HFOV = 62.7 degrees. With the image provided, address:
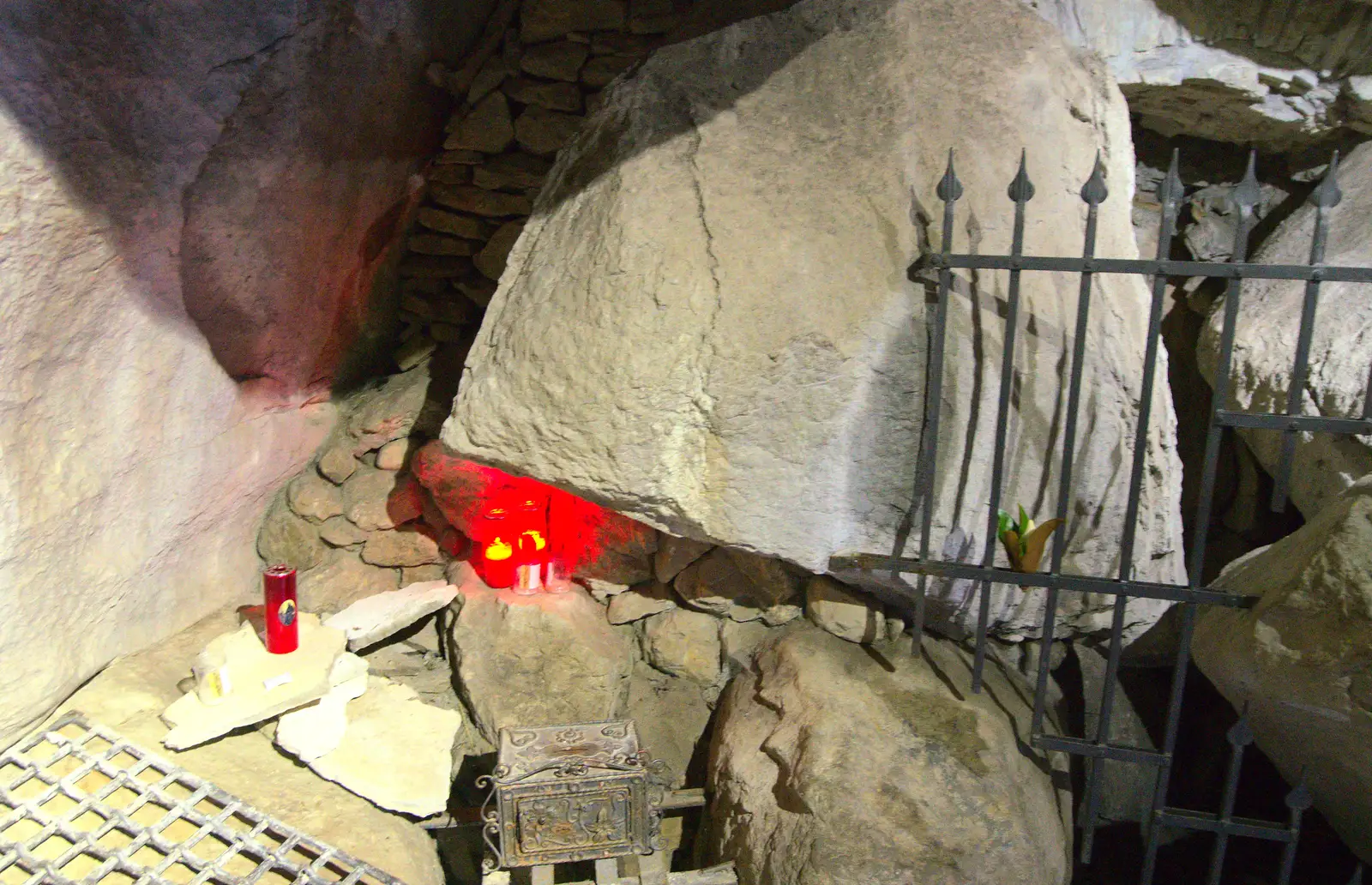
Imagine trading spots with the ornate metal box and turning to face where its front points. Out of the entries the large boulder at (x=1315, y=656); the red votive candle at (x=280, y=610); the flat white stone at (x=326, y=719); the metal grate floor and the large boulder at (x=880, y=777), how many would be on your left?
2

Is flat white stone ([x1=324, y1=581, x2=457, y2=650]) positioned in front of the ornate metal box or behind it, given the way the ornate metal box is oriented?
behind

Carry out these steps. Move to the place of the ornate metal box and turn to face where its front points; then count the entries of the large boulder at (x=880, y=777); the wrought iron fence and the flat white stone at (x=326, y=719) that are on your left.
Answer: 2

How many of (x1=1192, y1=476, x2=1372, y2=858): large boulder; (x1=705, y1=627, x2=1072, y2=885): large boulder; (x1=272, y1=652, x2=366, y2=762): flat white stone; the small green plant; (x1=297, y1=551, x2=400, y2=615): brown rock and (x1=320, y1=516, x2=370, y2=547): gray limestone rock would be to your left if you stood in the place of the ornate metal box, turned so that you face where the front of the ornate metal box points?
3

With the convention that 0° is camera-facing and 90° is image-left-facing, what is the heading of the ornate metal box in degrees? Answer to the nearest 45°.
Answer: approximately 0°

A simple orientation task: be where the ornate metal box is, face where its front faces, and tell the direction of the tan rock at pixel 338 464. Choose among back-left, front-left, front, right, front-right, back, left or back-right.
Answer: back-right

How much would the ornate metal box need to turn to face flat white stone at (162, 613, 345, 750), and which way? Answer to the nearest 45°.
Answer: approximately 135° to its right

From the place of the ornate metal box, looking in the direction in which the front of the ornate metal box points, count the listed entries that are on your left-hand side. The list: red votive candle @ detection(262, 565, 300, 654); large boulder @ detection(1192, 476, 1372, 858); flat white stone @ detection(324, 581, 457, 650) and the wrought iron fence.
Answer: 2

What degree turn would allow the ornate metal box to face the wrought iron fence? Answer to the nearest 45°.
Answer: approximately 90° to its left

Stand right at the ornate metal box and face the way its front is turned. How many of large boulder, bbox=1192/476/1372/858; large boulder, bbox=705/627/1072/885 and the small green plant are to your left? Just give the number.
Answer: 3

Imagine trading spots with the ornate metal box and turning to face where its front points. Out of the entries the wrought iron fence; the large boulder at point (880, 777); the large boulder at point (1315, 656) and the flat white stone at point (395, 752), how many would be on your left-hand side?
3

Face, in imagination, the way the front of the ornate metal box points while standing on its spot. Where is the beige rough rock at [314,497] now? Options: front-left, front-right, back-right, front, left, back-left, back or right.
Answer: back-right

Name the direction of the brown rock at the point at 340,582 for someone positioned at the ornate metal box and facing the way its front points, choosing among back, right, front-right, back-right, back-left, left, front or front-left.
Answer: back-right

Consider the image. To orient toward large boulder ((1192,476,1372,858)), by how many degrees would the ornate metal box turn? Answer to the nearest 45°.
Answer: approximately 90° to its left
